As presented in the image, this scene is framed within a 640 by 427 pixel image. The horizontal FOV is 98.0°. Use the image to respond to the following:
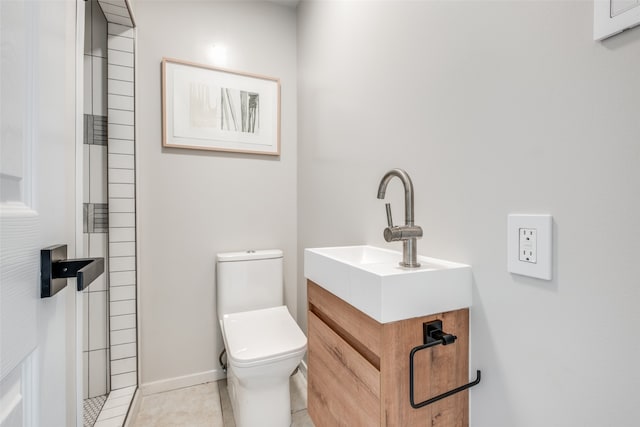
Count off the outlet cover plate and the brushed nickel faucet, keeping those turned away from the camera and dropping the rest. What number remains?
0

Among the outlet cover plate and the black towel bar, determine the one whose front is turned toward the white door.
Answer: the outlet cover plate

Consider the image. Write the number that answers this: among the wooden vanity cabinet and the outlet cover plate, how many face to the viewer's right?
0

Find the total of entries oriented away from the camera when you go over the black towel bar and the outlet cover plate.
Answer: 0

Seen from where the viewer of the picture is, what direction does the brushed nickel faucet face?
facing the viewer and to the left of the viewer

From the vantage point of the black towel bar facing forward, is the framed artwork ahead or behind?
behind

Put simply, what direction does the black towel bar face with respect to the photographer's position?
facing the viewer and to the right of the viewer

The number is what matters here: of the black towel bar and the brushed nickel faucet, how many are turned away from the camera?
0

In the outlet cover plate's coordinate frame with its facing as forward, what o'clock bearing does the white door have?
The white door is roughly at 12 o'clock from the outlet cover plate.
